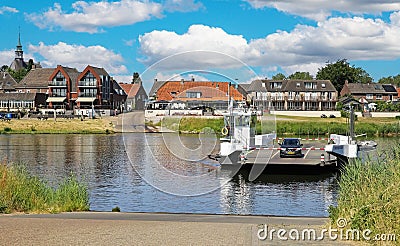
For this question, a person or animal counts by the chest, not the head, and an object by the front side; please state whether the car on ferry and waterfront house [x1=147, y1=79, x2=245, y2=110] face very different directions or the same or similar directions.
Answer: same or similar directions

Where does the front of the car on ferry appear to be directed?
toward the camera

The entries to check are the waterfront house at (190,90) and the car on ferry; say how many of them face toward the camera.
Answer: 2

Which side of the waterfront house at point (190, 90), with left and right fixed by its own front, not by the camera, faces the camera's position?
front
